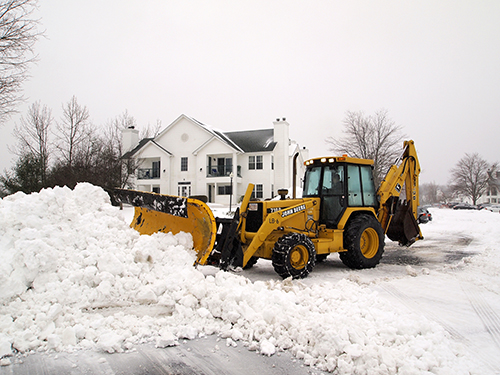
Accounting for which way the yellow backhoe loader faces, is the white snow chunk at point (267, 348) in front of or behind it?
in front

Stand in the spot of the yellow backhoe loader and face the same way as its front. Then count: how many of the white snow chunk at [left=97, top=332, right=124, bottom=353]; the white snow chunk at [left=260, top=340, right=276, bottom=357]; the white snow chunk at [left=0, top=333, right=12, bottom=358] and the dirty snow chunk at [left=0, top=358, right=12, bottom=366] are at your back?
0

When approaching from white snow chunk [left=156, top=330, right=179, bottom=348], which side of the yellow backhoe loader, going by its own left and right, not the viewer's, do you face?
front

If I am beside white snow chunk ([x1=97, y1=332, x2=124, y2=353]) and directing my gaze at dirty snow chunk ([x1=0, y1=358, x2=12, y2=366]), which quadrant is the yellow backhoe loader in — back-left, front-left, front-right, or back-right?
back-right

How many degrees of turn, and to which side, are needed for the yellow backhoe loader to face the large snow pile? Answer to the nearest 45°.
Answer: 0° — it already faces it

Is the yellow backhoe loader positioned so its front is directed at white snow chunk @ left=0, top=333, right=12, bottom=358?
yes

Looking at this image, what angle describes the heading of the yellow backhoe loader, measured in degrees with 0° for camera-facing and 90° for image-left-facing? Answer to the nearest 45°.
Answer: approximately 45°

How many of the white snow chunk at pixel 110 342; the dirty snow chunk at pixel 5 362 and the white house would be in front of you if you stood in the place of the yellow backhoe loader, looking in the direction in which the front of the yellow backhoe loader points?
2

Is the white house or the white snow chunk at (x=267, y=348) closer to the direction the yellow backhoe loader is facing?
the white snow chunk

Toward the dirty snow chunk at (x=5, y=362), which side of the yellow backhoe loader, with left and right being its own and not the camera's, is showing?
front

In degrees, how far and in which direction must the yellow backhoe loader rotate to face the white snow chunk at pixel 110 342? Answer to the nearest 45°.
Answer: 0° — it already faces it

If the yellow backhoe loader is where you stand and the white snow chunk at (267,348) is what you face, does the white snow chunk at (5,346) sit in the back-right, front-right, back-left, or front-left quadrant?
front-right

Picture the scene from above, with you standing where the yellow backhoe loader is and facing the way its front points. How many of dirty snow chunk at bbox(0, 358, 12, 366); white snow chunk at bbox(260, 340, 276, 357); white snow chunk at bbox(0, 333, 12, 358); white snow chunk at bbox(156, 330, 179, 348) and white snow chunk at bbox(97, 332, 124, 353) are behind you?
0
